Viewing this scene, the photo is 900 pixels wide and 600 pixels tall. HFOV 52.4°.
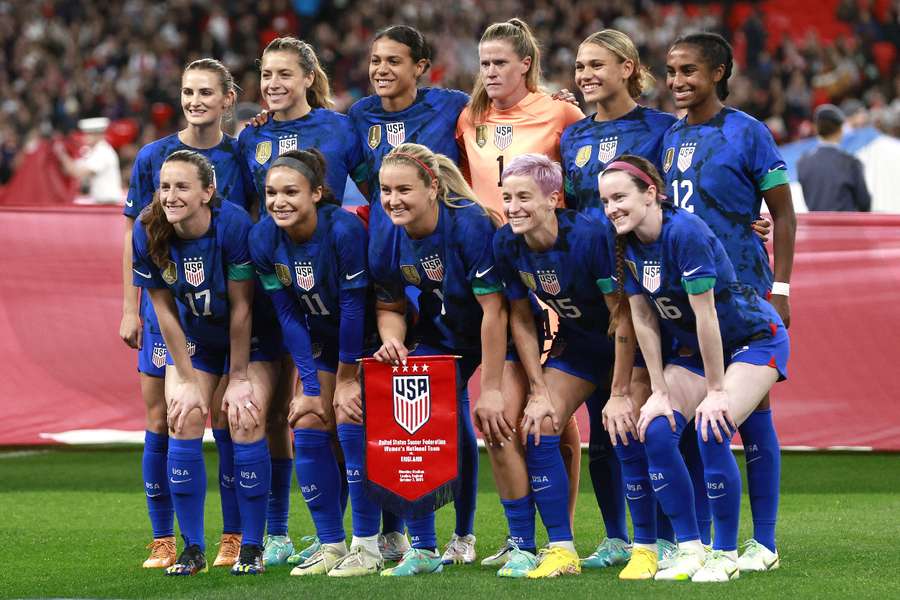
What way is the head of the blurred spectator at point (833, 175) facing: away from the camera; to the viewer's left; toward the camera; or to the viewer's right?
away from the camera

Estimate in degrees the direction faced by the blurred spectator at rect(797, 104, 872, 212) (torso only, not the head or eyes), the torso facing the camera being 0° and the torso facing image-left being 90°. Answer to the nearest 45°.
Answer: approximately 180°
